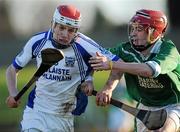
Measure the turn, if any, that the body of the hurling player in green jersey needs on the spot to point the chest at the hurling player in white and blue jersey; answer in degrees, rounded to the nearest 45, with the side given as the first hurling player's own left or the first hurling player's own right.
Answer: approximately 45° to the first hurling player's own right

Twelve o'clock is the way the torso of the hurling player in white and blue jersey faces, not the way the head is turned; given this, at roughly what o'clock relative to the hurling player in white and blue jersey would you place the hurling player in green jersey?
The hurling player in green jersey is roughly at 9 o'clock from the hurling player in white and blue jersey.

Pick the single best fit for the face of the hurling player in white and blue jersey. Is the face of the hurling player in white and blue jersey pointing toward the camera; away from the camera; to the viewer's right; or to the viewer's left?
toward the camera

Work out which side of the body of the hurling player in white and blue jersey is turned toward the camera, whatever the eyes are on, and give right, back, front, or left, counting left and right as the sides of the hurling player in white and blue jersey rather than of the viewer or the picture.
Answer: front

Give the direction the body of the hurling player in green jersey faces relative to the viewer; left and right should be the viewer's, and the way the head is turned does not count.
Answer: facing the viewer and to the left of the viewer
